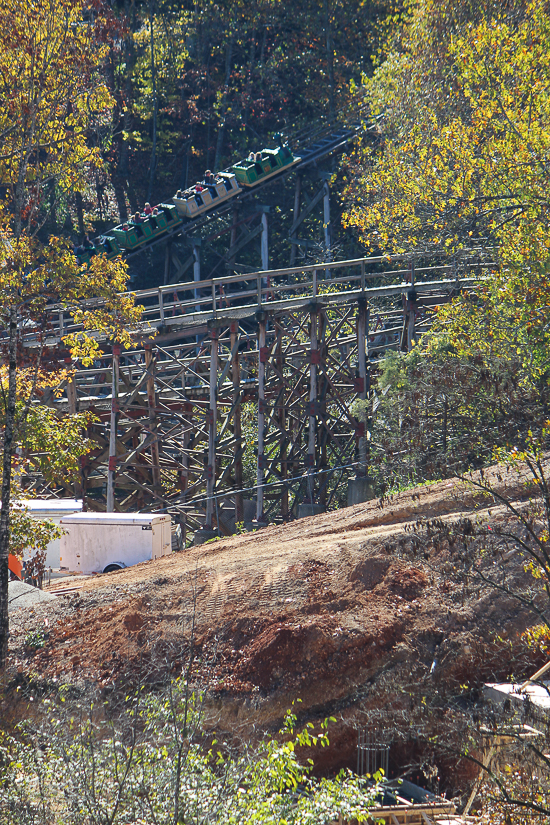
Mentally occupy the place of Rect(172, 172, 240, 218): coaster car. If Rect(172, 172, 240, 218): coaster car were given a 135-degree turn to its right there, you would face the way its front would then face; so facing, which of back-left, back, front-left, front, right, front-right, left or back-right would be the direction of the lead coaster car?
left

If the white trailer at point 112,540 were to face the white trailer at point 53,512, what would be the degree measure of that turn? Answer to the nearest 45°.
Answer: approximately 45° to its right

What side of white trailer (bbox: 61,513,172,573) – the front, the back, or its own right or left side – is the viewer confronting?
left
